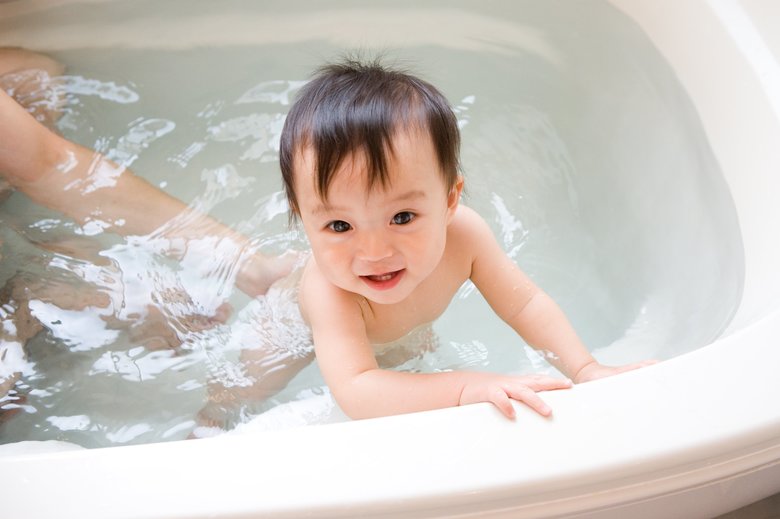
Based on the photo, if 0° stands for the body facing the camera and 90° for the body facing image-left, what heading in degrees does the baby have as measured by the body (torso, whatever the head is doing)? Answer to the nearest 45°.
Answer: approximately 315°
